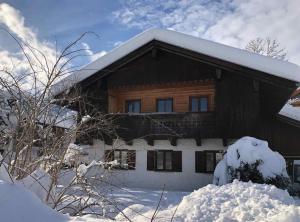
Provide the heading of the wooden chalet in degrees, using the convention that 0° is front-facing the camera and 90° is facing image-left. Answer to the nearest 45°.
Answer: approximately 0°

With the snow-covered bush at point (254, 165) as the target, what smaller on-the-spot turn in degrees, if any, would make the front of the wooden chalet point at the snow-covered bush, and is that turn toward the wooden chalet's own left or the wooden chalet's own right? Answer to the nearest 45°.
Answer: approximately 45° to the wooden chalet's own left
